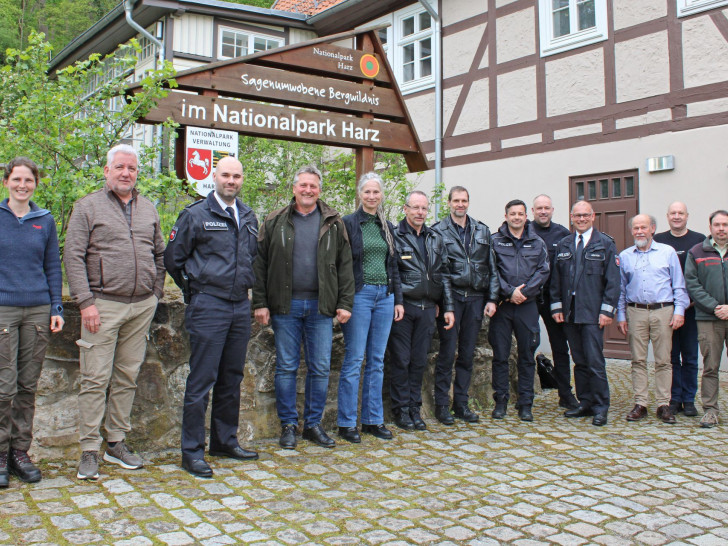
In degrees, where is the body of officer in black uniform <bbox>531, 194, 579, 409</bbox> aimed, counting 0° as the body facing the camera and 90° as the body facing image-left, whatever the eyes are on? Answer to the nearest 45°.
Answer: approximately 0°

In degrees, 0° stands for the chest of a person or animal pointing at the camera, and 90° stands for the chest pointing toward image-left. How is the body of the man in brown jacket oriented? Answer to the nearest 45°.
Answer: approximately 315°

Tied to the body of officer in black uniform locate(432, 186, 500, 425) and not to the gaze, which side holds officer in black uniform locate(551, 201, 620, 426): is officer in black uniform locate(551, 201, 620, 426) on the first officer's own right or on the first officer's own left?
on the first officer's own left

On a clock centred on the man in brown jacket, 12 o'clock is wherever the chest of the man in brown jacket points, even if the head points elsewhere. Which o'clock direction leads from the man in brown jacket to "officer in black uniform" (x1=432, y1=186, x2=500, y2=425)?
The officer in black uniform is roughly at 10 o'clock from the man in brown jacket.

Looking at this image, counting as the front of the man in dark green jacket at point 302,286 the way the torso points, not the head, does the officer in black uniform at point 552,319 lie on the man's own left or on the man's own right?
on the man's own left

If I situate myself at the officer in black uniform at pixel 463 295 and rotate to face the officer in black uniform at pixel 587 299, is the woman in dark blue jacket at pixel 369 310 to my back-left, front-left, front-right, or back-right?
back-right

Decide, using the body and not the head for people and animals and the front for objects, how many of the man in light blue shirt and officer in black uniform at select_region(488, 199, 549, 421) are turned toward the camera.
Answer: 2

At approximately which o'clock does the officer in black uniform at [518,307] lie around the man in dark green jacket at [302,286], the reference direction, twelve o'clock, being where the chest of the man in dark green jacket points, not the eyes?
The officer in black uniform is roughly at 8 o'clock from the man in dark green jacket.

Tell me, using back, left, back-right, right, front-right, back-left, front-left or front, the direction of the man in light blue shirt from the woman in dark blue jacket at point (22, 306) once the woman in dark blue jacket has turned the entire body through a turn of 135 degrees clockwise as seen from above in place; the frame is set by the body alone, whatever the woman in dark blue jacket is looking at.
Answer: back-right

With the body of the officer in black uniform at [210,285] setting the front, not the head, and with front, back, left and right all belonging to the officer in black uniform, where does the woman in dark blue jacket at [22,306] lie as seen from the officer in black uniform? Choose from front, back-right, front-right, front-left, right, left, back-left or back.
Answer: back-right
